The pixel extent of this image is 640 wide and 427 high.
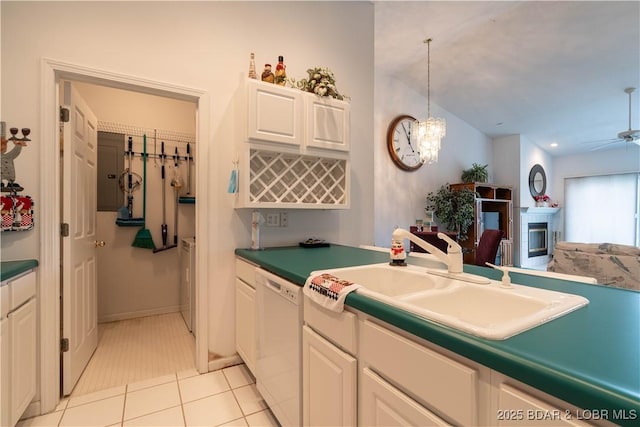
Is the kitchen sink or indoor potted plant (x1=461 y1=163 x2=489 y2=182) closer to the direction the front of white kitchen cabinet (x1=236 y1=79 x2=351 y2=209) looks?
the kitchen sink

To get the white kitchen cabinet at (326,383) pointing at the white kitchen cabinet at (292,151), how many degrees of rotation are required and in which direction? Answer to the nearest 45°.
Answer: approximately 135° to its right

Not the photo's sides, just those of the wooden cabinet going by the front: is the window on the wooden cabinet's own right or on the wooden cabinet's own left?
on the wooden cabinet's own left

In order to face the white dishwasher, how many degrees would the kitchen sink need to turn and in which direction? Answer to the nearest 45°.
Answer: approximately 45° to its right

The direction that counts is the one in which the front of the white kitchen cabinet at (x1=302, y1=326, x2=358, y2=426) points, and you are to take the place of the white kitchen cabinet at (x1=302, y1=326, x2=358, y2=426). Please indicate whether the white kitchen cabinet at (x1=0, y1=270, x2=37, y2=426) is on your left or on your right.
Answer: on your right

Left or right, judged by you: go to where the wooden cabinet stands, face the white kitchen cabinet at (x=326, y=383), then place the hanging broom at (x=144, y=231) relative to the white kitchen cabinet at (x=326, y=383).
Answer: right

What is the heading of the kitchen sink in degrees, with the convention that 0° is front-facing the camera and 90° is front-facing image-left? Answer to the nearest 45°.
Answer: approximately 45°

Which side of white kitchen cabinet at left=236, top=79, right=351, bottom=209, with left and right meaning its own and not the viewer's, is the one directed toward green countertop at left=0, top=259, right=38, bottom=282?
right

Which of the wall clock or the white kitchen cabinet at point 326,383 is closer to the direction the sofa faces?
the wall clock

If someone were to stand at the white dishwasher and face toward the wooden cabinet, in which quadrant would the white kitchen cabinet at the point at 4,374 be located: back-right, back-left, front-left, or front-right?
back-left

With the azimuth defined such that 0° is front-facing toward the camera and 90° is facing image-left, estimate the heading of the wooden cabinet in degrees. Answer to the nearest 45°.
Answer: approximately 315°

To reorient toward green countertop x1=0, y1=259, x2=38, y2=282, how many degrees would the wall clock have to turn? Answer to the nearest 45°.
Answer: approximately 90° to its right

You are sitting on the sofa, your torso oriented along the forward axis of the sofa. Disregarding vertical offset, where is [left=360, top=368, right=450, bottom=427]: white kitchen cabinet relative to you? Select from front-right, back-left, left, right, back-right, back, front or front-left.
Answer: back
